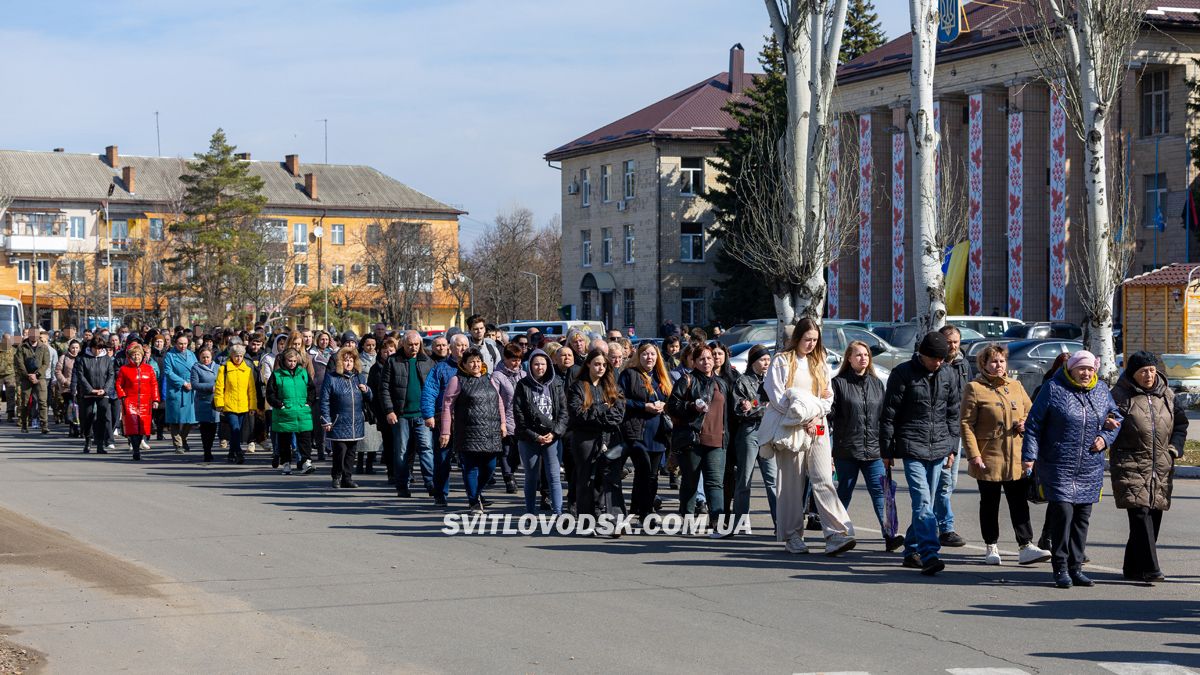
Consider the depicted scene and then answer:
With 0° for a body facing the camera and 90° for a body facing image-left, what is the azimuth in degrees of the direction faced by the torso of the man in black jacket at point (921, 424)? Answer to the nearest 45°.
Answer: approximately 315°

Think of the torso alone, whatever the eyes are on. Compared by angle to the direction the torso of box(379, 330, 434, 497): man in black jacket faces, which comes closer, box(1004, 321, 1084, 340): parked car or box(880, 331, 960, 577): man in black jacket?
the man in black jacket

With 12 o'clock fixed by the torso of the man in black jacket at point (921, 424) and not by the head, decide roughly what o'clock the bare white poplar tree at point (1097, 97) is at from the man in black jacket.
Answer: The bare white poplar tree is roughly at 8 o'clock from the man in black jacket.
